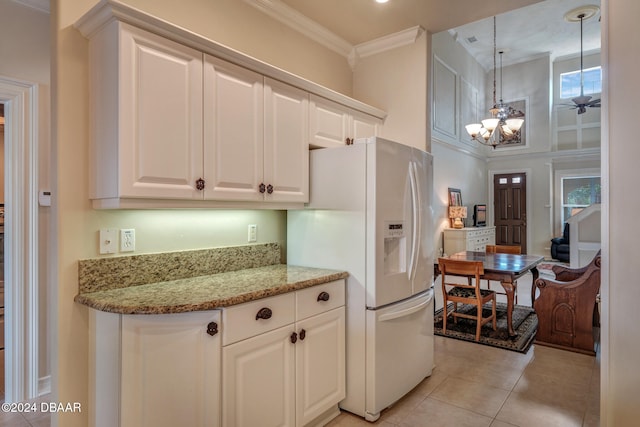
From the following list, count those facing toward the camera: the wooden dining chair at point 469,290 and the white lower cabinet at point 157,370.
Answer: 1

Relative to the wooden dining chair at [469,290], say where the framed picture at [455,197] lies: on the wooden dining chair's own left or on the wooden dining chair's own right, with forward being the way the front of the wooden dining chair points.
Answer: on the wooden dining chair's own left

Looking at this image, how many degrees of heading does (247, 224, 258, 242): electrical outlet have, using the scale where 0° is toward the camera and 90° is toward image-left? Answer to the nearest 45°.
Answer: approximately 315°

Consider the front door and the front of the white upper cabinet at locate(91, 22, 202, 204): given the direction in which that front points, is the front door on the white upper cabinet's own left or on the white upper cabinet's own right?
on the white upper cabinet's own left

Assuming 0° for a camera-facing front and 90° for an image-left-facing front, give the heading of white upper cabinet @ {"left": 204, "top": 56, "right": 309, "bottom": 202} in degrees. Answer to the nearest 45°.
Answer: approximately 315°

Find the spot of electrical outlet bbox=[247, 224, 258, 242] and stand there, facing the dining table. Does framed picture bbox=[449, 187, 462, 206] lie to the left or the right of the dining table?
left

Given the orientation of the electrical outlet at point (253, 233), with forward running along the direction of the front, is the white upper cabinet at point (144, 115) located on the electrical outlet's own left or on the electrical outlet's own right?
on the electrical outlet's own right
